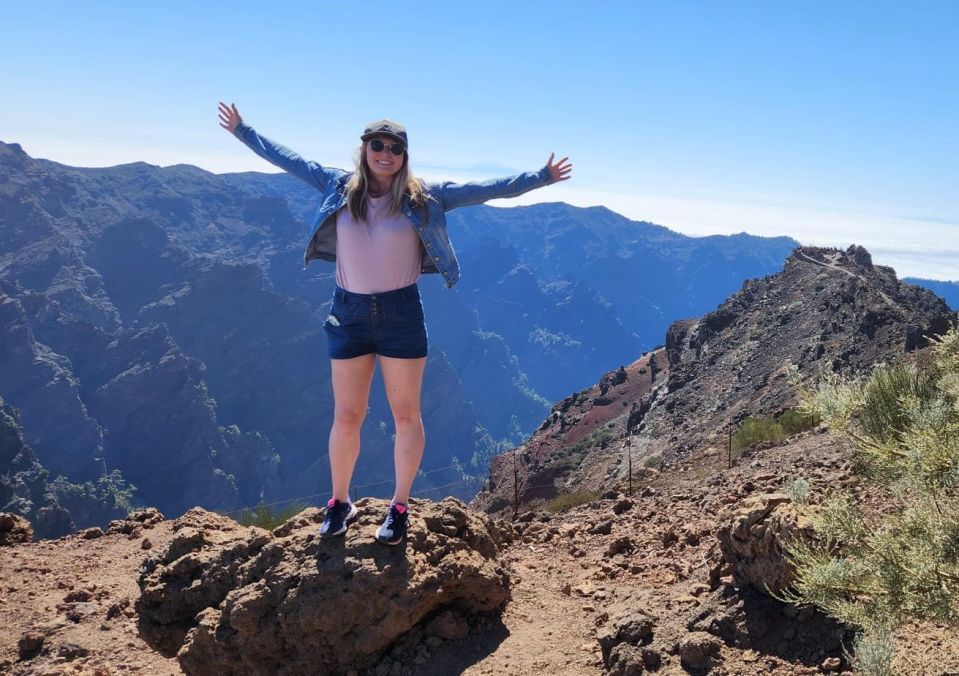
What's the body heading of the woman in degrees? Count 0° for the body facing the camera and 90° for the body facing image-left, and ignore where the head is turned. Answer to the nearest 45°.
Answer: approximately 0°

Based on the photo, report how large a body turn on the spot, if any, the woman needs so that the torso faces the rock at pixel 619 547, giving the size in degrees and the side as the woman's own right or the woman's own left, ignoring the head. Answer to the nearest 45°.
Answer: approximately 135° to the woman's own left

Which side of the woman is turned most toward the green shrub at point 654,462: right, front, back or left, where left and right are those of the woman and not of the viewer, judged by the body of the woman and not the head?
back

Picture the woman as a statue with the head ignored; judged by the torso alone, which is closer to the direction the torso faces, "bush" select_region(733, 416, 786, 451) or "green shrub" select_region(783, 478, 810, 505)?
the green shrub

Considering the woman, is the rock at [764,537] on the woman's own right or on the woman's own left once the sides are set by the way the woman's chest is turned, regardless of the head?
on the woman's own left

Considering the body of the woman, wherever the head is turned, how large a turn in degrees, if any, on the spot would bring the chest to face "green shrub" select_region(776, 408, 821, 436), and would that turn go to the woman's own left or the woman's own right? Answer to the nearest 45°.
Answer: approximately 135° to the woman's own left

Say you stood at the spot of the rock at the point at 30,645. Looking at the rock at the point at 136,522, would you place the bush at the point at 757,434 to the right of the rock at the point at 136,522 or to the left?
right

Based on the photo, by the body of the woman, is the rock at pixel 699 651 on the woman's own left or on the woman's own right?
on the woman's own left
